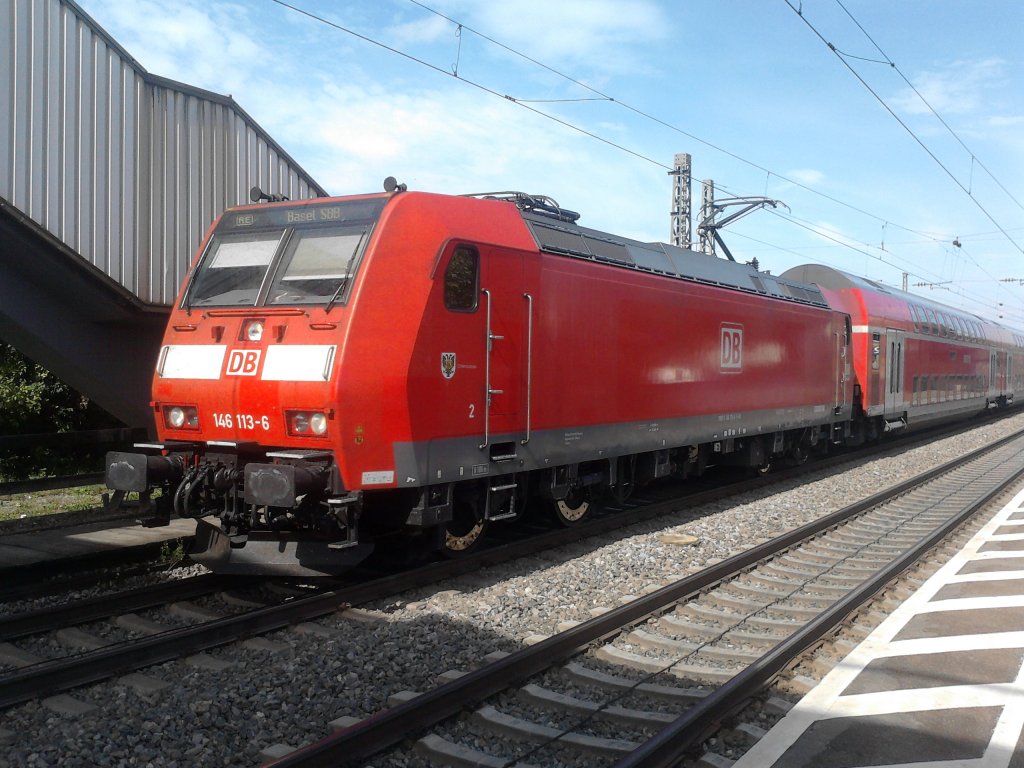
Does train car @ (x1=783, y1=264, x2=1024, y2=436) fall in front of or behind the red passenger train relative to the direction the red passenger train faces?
behind

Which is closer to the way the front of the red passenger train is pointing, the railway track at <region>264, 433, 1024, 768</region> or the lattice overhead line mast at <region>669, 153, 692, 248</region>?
the railway track

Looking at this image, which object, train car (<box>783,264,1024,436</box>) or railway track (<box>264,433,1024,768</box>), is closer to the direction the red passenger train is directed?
the railway track

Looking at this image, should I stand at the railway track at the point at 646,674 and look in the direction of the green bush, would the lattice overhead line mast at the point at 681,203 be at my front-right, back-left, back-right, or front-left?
front-right

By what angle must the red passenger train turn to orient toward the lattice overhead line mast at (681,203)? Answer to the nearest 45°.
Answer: approximately 135° to its right

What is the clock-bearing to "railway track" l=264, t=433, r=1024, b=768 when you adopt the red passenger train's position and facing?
The railway track is roughly at 9 o'clock from the red passenger train.

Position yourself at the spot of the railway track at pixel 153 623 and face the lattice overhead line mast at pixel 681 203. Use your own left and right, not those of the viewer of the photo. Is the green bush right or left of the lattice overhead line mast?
left
